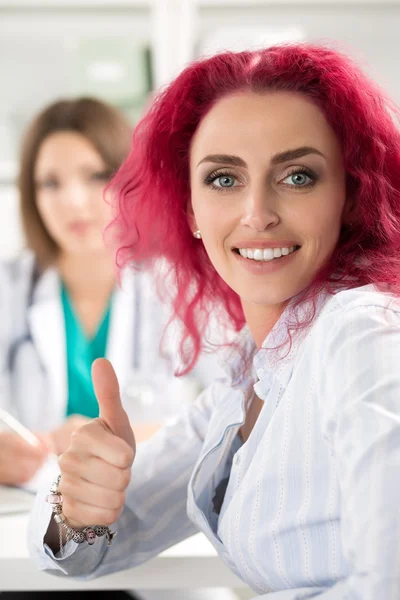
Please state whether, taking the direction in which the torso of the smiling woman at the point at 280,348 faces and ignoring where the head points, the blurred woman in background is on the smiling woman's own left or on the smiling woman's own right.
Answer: on the smiling woman's own right

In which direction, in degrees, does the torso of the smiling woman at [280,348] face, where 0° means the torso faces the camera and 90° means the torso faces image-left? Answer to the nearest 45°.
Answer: approximately 45°
